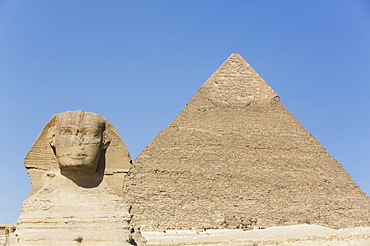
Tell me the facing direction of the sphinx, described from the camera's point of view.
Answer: facing the viewer
